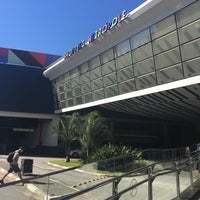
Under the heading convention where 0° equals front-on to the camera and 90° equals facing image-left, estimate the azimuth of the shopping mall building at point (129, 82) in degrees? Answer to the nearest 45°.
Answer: approximately 45°

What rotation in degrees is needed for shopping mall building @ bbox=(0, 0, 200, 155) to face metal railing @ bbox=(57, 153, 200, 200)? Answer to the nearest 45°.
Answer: approximately 45° to its left

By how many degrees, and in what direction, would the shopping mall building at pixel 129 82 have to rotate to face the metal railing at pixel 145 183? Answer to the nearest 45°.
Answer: approximately 45° to its left
